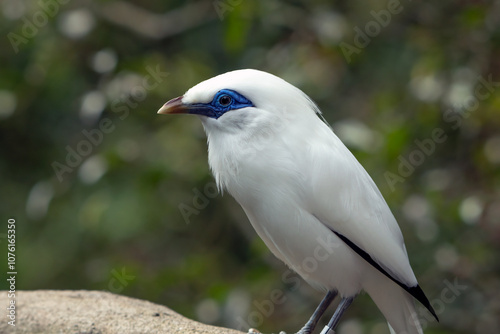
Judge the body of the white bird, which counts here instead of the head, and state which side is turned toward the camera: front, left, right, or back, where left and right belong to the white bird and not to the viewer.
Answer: left
